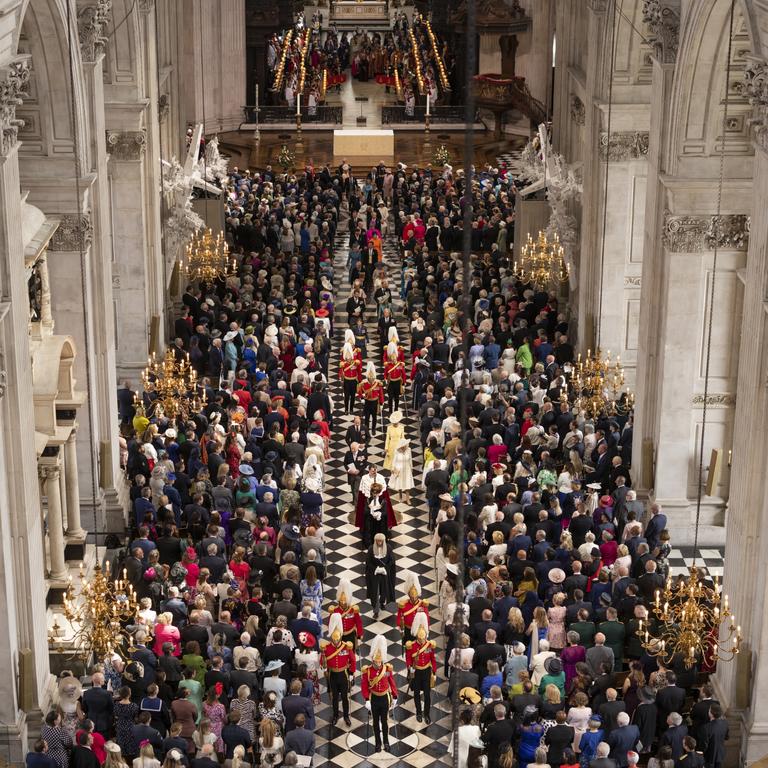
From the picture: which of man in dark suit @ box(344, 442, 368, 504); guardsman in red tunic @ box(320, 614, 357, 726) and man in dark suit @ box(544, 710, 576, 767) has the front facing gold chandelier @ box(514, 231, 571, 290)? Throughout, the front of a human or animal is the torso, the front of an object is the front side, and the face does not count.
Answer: man in dark suit @ box(544, 710, 576, 767)

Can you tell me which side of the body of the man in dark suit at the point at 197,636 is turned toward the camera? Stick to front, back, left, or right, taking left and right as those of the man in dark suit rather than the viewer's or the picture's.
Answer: back

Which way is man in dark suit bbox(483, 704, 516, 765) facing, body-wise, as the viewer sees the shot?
away from the camera
